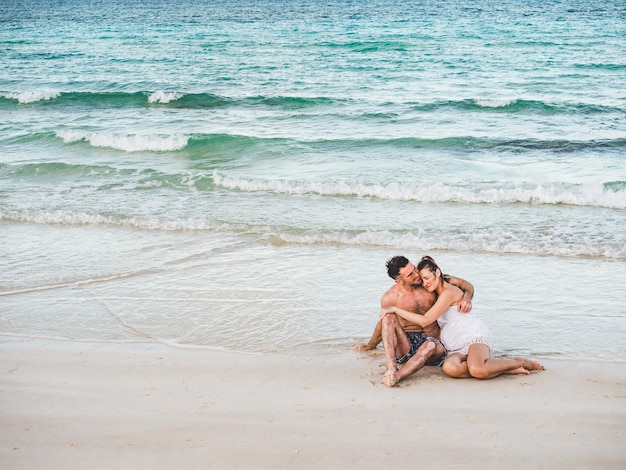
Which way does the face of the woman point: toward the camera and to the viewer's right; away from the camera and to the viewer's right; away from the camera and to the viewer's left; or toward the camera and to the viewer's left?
toward the camera and to the viewer's left

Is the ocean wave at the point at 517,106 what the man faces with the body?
no

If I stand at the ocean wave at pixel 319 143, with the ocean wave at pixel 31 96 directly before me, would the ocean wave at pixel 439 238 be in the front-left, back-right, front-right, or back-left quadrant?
back-left

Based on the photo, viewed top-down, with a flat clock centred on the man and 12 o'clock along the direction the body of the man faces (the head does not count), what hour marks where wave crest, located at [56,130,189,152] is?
The wave crest is roughly at 5 o'clock from the man.

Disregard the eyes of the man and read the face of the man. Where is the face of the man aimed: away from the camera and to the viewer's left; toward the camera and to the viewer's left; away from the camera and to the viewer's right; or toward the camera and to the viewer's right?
toward the camera and to the viewer's right

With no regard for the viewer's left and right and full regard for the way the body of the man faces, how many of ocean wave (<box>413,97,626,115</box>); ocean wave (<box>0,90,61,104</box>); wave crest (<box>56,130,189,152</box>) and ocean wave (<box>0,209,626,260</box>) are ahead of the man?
0

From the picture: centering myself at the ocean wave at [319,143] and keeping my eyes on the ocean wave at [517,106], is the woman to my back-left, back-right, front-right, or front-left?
back-right

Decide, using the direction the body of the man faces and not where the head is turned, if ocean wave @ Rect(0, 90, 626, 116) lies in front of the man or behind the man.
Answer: behind

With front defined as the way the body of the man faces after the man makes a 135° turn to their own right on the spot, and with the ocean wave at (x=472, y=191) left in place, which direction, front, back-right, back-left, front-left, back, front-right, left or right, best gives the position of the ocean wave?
front-right

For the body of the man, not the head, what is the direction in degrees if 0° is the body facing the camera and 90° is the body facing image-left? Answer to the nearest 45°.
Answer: approximately 0°

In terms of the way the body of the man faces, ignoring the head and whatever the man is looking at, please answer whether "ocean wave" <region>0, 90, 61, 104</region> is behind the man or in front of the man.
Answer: behind

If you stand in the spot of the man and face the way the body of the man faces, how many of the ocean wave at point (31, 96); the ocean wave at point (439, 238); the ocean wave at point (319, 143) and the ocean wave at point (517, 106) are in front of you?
0

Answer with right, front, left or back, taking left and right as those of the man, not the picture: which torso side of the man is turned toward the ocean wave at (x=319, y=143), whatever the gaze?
back

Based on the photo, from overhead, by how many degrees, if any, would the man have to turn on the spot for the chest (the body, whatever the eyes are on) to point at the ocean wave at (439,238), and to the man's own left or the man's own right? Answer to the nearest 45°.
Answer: approximately 180°
